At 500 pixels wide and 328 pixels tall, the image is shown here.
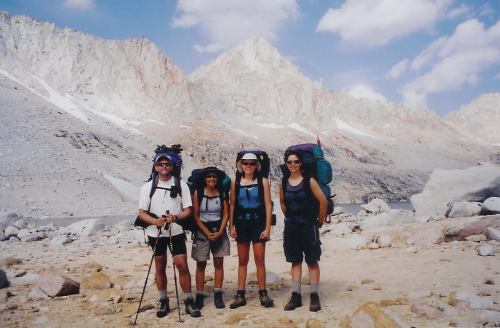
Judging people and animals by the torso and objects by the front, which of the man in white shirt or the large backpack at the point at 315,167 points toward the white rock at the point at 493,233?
the large backpack

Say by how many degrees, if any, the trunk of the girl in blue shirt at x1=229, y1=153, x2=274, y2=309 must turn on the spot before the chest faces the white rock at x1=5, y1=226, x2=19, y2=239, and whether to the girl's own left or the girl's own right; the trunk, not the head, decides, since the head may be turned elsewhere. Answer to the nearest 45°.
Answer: approximately 135° to the girl's own right

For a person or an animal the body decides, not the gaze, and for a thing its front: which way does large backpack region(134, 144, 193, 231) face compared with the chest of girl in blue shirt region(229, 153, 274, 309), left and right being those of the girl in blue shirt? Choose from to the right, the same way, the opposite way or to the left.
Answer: the opposite way

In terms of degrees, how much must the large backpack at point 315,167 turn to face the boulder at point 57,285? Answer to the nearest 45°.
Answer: approximately 135° to its left

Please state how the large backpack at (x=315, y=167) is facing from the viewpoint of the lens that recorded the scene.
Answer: facing away from the viewer and to the right of the viewer

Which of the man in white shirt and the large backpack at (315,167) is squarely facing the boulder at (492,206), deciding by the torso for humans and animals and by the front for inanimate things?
the large backpack

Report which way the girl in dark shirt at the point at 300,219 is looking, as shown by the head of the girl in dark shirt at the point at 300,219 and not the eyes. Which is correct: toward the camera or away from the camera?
toward the camera

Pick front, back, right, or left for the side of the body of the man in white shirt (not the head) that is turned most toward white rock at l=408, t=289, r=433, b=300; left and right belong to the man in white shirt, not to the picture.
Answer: left

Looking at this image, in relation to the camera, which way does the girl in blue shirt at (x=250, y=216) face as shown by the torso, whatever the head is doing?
toward the camera

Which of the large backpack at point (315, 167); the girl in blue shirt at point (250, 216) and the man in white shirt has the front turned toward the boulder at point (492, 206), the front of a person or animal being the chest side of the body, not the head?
the large backpack

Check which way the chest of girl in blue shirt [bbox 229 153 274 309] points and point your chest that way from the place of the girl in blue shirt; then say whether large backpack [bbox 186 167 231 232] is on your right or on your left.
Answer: on your right

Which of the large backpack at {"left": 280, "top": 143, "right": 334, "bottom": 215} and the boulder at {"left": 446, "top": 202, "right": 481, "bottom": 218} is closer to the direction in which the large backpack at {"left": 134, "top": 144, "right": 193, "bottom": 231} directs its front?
the boulder

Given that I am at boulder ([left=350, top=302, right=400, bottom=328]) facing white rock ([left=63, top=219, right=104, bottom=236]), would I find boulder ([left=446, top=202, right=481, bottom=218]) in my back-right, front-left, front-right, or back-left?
front-right

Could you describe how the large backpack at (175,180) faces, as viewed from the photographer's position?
facing away from the viewer

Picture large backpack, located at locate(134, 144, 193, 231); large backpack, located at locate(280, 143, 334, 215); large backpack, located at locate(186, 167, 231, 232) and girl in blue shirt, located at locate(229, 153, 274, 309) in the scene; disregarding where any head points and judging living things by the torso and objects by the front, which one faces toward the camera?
the girl in blue shirt

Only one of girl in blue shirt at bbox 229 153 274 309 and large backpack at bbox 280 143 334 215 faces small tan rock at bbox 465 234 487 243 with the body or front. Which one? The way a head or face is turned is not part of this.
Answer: the large backpack
